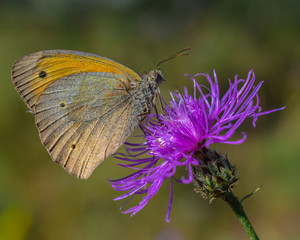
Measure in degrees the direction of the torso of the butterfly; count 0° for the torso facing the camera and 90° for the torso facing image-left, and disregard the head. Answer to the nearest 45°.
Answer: approximately 270°
